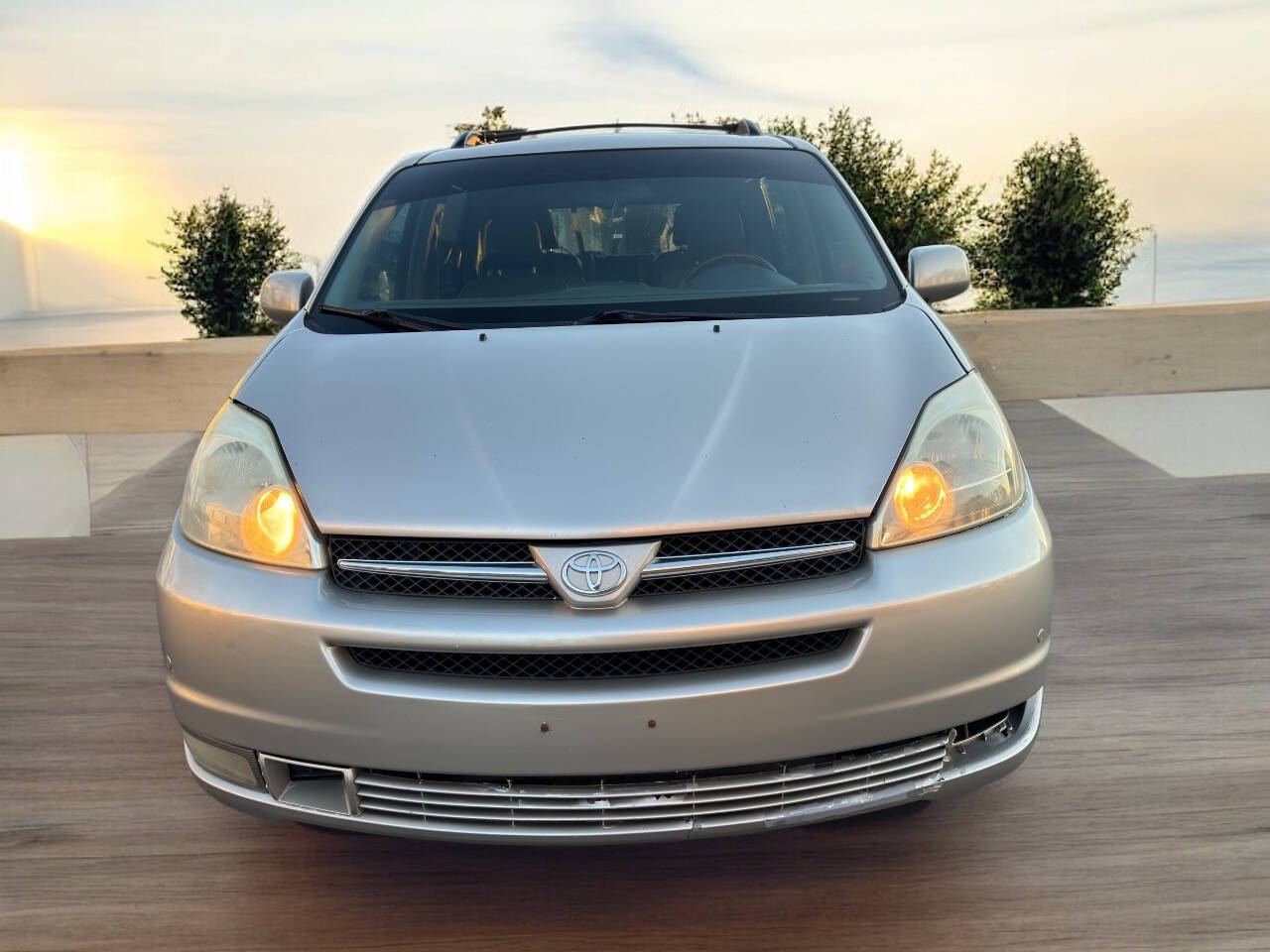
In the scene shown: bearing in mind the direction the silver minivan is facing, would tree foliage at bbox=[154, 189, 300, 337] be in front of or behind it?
behind

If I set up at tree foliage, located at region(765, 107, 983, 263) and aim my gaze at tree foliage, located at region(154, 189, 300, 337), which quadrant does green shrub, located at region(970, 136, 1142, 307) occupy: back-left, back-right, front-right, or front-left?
back-left

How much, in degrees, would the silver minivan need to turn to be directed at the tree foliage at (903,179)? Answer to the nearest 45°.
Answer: approximately 180°

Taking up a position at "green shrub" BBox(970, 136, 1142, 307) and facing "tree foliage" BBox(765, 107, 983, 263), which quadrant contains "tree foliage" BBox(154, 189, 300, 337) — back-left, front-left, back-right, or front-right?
front-left

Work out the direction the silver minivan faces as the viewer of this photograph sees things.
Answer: facing the viewer

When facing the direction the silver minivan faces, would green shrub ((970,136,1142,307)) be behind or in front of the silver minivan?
behind

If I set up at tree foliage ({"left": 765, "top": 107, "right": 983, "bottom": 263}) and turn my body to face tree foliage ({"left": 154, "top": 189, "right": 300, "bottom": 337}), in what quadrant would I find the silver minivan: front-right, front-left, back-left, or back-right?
front-left
